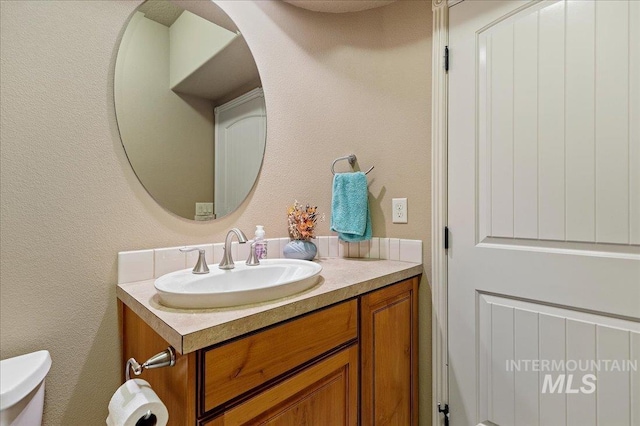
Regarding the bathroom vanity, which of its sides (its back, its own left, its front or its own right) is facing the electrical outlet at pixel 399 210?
left

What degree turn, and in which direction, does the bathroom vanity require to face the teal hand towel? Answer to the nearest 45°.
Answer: approximately 90° to its left

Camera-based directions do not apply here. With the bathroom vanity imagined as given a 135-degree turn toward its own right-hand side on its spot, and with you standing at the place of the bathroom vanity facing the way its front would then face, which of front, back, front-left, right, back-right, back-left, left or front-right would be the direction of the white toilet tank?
front
